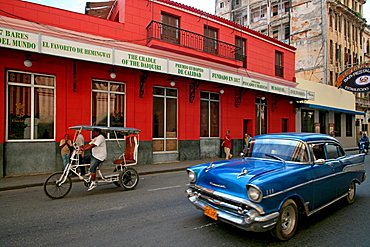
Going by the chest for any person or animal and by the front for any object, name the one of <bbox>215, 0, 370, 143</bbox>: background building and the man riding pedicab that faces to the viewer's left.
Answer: the man riding pedicab

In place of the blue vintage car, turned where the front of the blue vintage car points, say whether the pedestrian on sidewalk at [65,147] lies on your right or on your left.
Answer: on your right

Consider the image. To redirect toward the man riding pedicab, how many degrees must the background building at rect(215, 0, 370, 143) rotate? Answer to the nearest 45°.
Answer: approximately 45° to its right

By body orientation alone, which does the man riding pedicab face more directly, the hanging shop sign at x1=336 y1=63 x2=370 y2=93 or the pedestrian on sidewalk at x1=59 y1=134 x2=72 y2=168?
the pedestrian on sidewalk

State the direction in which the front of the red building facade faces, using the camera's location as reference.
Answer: facing the viewer and to the right of the viewer

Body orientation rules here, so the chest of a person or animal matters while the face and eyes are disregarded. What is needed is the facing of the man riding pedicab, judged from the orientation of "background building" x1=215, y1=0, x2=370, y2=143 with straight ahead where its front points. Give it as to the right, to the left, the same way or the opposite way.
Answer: to the right

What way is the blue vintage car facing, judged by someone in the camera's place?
facing the viewer and to the left of the viewer

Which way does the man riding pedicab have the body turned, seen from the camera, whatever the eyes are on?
to the viewer's left

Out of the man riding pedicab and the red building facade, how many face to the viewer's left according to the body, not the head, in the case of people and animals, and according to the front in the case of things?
1

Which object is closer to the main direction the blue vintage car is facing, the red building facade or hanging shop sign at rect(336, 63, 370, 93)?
the red building facade

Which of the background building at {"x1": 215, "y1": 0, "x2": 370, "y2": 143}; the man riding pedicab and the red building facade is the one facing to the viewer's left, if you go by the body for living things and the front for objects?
the man riding pedicab

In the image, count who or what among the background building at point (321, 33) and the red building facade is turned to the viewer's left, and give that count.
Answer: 0

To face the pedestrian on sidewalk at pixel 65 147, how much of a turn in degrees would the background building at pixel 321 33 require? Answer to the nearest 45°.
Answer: approximately 90° to its right

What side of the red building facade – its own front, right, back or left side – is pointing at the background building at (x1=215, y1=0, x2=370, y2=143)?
left

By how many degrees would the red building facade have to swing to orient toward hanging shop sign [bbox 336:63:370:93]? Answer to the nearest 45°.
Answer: approximately 45° to its left

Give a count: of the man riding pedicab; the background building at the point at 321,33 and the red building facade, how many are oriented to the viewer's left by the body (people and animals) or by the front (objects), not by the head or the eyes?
1
